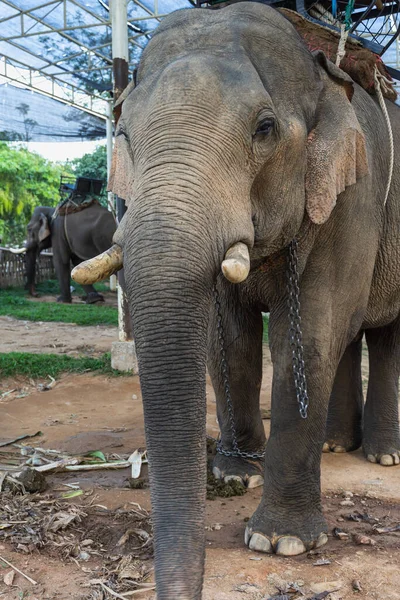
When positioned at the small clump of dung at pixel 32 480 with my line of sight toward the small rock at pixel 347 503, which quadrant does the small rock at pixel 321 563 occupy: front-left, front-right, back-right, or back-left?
front-right

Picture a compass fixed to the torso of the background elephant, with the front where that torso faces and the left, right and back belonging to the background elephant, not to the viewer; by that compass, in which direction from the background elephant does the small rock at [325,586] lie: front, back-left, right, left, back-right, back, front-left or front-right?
left

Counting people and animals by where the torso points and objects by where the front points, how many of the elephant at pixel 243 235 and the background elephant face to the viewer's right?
0

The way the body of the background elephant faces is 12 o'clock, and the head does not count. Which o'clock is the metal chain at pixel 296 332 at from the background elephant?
The metal chain is roughly at 9 o'clock from the background elephant.

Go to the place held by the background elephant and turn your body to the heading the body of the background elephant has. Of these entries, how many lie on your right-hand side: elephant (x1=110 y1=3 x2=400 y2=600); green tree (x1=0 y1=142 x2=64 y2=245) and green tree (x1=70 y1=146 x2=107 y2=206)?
2

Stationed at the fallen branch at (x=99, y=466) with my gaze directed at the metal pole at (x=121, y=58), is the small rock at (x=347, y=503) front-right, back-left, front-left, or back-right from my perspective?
back-right

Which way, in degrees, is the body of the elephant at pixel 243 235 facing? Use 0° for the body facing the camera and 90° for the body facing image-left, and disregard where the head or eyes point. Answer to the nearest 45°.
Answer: approximately 45°

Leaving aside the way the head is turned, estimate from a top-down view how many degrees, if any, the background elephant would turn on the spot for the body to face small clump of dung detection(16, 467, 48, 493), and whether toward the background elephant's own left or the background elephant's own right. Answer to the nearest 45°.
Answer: approximately 90° to the background elephant's own left

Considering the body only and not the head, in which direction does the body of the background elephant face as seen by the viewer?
to the viewer's left

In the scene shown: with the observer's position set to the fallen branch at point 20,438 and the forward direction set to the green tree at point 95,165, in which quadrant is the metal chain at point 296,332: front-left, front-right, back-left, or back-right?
back-right

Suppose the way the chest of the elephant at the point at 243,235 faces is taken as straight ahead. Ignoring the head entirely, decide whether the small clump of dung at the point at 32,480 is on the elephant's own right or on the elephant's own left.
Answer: on the elephant's own right
